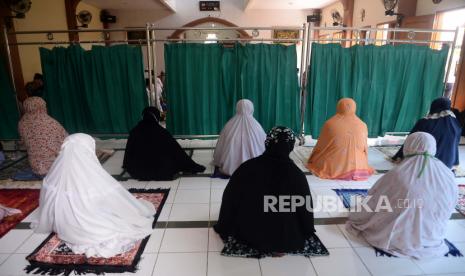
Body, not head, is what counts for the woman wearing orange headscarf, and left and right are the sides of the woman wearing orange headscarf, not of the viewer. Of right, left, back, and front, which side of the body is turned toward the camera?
back

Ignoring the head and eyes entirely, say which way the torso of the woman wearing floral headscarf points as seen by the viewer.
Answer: away from the camera

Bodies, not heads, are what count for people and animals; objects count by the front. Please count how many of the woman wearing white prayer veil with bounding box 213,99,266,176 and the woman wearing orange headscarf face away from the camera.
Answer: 2

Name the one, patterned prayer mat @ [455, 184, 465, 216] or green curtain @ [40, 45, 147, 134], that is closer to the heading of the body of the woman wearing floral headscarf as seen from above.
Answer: the green curtain

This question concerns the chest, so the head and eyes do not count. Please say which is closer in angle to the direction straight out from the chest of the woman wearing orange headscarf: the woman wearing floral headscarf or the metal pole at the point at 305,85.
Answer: the metal pole

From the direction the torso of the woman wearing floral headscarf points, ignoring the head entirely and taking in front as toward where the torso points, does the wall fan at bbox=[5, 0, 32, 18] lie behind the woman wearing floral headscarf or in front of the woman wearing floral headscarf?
in front

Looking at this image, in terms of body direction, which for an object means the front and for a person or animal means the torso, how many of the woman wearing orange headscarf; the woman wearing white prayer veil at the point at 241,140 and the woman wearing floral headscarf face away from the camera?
3

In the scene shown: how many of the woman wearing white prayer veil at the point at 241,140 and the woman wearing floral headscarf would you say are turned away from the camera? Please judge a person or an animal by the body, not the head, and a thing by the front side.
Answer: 2

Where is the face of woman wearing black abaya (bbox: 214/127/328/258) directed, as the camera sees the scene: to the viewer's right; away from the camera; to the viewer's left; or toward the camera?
away from the camera

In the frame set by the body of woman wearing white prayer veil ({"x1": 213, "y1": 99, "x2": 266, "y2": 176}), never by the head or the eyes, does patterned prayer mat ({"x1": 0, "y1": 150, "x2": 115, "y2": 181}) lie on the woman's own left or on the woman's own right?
on the woman's own left

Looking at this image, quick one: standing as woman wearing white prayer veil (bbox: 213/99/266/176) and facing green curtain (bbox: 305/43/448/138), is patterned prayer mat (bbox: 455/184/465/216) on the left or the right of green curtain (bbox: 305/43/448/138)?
right

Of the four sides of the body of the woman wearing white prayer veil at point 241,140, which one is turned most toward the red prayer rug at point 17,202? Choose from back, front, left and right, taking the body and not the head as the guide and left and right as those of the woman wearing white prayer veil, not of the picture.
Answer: left

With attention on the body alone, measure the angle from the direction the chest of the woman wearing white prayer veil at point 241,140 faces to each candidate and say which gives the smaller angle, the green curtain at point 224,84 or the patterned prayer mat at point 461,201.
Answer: the green curtain

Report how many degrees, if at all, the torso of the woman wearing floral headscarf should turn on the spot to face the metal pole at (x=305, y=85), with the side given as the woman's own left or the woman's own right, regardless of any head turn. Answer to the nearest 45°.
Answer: approximately 90° to the woman's own right

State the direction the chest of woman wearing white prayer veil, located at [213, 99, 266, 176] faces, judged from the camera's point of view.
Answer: away from the camera

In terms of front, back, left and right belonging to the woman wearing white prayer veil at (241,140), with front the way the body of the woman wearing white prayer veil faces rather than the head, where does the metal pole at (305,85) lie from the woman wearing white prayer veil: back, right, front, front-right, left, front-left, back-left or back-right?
front-right
